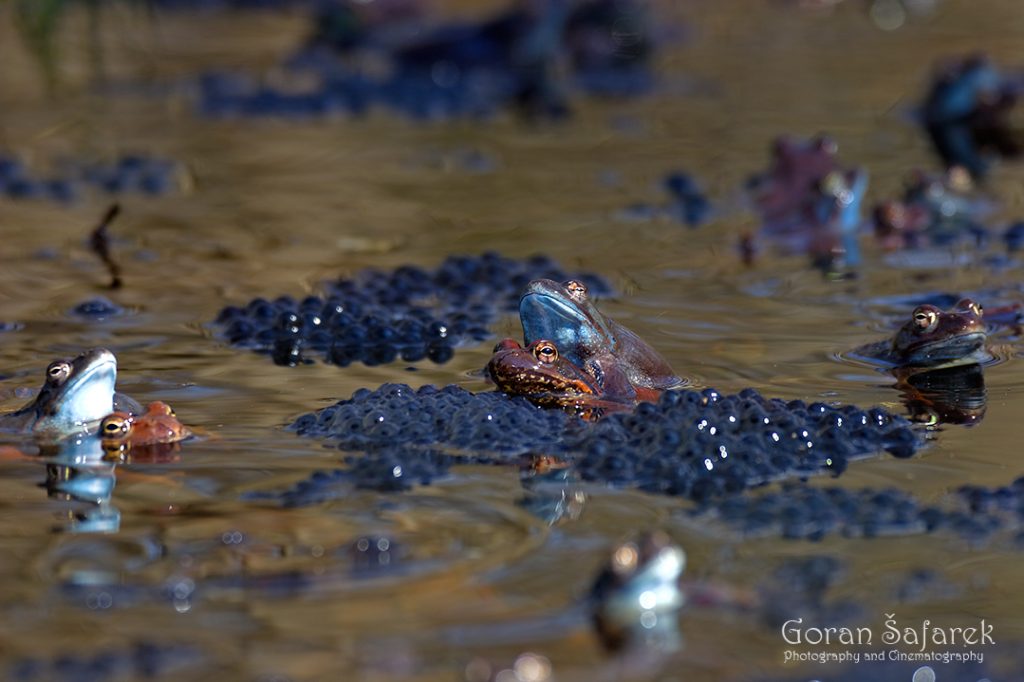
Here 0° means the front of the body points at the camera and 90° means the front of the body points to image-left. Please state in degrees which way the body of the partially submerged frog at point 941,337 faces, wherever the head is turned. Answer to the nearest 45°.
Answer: approximately 315°

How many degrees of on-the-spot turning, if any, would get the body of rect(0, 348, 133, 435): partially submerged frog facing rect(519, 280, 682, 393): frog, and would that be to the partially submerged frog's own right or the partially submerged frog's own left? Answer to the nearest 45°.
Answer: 0° — it already faces it

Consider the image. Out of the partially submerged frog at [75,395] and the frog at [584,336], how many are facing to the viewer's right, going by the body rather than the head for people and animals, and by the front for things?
1

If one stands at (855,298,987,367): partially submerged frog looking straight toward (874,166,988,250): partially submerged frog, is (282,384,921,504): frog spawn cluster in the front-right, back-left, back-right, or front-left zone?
back-left

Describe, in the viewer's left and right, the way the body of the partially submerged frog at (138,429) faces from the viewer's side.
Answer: facing the viewer and to the right of the viewer

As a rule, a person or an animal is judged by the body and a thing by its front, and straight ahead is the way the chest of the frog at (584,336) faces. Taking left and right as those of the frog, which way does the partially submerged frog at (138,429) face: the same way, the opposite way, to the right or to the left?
to the left

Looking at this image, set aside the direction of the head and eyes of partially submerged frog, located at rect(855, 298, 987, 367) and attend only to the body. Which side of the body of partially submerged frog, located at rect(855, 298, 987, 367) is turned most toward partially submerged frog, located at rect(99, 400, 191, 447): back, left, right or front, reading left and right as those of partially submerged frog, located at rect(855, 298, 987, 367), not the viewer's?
right

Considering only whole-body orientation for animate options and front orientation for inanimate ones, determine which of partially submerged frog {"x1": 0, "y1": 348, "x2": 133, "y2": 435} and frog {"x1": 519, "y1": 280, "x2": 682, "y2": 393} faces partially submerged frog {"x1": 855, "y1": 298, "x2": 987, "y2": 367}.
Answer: partially submerged frog {"x1": 0, "y1": 348, "x2": 133, "y2": 435}

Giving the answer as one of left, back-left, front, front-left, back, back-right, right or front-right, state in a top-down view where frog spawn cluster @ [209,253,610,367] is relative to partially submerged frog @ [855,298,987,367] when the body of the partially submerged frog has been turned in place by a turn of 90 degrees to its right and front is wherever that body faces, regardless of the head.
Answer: front-right

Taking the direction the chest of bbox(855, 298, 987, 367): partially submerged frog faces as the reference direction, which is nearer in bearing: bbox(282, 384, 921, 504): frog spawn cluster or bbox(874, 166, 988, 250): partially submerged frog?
the frog spawn cluster

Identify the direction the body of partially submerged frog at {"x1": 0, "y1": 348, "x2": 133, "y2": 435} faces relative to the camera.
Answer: to the viewer's right

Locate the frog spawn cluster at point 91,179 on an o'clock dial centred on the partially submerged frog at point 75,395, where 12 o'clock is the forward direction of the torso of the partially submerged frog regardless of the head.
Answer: The frog spawn cluster is roughly at 9 o'clock from the partially submerged frog.

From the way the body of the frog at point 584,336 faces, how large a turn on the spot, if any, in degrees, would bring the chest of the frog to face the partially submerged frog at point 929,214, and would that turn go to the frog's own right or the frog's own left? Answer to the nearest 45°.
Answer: approximately 180°
